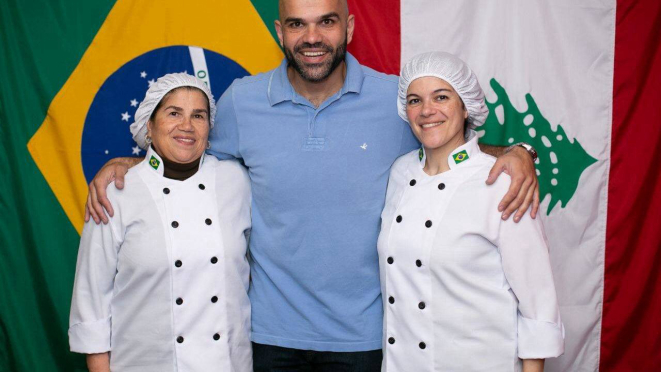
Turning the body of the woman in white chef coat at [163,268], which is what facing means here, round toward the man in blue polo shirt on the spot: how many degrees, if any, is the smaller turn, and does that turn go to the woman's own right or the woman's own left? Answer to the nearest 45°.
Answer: approximately 45° to the woman's own left

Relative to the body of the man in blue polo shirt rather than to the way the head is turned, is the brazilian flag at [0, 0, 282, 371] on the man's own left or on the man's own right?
on the man's own right

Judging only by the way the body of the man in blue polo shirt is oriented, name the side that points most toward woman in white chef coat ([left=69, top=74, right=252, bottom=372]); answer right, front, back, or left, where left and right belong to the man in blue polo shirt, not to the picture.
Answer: right

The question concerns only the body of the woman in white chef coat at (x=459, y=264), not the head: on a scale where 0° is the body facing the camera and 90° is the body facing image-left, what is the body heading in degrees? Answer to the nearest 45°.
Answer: approximately 45°

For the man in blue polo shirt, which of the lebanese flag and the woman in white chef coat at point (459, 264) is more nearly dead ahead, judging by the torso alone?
the woman in white chef coat

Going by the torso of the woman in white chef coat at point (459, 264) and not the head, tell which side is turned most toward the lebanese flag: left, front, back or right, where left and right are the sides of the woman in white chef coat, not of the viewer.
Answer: back

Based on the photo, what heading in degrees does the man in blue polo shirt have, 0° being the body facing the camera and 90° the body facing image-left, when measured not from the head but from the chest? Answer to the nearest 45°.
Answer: approximately 0°

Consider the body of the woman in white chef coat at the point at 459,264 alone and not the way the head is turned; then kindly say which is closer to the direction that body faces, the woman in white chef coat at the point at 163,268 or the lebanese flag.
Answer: the woman in white chef coat

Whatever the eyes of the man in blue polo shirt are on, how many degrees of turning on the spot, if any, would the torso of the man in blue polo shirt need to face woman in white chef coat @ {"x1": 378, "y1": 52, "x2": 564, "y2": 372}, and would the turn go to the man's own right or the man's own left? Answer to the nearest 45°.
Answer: approximately 45° to the man's own left
